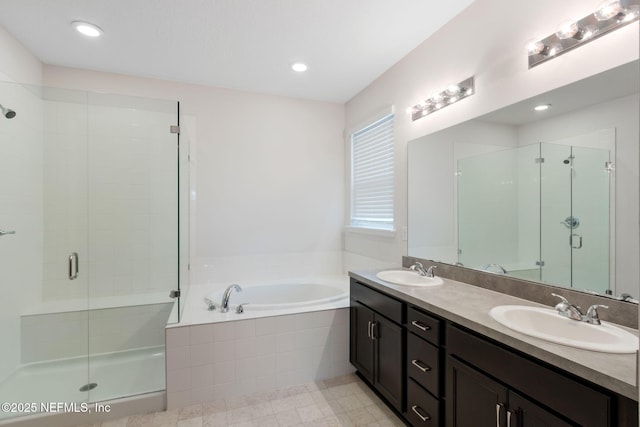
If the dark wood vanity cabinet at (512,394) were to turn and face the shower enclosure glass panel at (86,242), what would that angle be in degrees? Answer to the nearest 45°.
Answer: approximately 45° to its right

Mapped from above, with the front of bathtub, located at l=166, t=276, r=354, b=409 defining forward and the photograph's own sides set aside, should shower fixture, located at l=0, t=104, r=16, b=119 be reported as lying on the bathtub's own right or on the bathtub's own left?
on the bathtub's own right

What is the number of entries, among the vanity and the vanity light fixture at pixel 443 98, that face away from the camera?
0

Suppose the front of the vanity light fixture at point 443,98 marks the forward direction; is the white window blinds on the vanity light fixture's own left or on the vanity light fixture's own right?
on the vanity light fixture's own right

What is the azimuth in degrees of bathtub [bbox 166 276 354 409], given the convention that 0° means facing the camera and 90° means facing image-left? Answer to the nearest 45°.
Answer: approximately 0°

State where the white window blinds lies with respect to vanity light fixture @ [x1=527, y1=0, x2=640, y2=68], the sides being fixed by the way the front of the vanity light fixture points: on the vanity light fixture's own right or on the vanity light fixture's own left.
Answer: on the vanity light fixture's own right

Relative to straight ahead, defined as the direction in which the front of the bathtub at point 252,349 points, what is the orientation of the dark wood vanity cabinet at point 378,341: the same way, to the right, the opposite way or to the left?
to the right

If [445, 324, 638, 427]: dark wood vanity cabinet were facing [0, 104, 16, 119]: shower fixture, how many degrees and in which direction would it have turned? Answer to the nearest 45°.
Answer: approximately 45° to its right

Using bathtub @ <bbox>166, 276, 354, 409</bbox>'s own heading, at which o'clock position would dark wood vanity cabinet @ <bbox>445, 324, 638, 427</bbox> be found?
The dark wood vanity cabinet is roughly at 11 o'clock from the bathtub.

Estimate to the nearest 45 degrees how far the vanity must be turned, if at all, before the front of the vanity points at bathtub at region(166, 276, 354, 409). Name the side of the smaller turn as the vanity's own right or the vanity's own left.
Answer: approximately 45° to the vanity's own right
